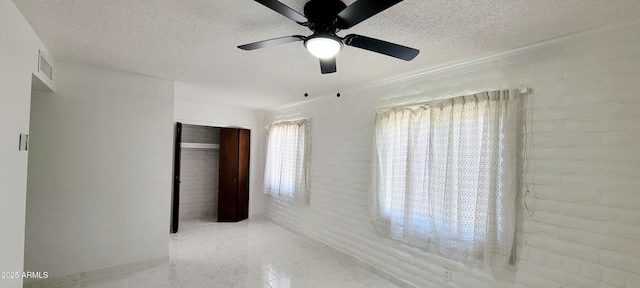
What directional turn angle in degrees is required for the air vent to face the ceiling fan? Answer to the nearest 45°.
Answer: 0° — it already faces it

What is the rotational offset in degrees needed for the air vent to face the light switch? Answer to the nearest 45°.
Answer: approximately 45° to its right

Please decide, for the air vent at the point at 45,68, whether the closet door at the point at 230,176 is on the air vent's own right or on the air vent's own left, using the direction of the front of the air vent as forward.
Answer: on the air vent's own left

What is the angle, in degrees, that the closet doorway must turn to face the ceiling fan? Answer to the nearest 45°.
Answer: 0° — it already faces it

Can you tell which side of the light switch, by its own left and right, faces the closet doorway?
left

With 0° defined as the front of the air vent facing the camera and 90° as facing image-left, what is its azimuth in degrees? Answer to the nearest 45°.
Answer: approximately 315°

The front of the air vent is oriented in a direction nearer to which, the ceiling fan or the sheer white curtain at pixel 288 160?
the ceiling fan

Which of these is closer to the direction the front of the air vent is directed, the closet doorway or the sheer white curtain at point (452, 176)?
the sheer white curtain

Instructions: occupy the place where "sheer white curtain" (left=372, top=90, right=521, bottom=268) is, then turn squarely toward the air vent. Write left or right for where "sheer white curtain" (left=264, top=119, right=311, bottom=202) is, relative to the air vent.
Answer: right

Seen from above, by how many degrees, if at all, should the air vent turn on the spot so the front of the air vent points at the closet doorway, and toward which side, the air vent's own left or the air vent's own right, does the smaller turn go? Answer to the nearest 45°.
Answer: approximately 90° to the air vent's own left

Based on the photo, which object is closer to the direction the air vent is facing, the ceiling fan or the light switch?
the ceiling fan

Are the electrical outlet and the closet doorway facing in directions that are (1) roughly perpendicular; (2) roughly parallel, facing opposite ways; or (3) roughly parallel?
roughly perpendicular
